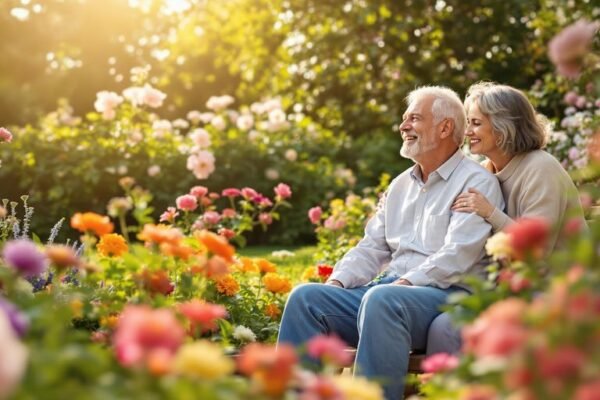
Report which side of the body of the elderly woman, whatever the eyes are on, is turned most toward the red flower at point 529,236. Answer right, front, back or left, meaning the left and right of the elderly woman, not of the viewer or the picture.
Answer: left

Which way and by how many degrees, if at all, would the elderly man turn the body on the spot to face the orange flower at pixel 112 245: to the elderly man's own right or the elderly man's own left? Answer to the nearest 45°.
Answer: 0° — they already face it

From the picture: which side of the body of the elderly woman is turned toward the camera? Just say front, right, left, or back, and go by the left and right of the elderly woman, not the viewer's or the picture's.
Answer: left

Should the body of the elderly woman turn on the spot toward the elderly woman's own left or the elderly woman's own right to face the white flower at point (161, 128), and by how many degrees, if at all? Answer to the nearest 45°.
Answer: approximately 45° to the elderly woman's own right

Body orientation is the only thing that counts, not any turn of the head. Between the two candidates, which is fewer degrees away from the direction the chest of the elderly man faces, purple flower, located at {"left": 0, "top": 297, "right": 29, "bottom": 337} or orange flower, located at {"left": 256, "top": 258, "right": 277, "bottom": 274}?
the purple flower

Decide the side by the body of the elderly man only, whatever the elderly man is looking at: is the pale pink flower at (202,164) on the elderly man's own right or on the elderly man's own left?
on the elderly man's own right

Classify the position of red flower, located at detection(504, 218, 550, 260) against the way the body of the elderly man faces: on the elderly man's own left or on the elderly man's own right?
on the elderly man's own left

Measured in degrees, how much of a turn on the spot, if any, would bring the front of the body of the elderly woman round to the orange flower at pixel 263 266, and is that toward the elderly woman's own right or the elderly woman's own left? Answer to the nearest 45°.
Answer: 0° — they already face it

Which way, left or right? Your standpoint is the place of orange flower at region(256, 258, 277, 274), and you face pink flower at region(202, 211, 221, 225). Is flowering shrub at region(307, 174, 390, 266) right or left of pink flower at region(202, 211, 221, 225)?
right

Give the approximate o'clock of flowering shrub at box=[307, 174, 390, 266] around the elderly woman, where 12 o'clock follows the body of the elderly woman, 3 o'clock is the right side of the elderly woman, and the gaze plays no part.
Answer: The flowering shrub is roughly at 2 o'clock from the elderly woman.

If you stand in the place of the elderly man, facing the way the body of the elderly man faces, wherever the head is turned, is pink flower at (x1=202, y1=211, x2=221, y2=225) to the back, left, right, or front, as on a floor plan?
right
